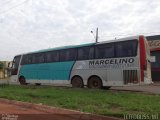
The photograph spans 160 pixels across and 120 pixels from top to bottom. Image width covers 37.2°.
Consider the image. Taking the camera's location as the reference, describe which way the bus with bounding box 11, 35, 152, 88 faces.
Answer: facing away from the viewer and to the left of the viewer

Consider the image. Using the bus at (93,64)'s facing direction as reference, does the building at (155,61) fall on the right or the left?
on its right
